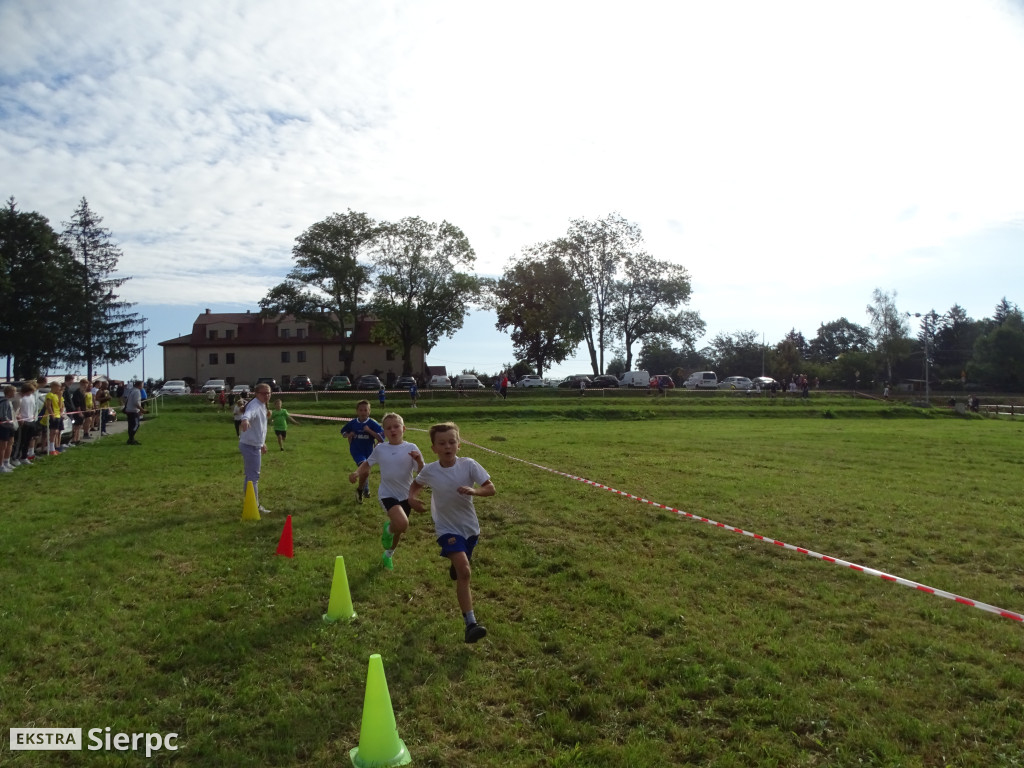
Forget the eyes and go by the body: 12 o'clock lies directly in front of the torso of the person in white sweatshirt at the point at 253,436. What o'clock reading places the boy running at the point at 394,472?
The boy running is roughly at 1 o'clock from the person in white sweatshirt.

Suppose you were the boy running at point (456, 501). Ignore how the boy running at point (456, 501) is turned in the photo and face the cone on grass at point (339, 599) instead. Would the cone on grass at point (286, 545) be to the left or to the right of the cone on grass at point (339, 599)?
right

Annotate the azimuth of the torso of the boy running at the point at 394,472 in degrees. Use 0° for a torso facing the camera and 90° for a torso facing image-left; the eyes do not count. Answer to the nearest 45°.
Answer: approximately 0°

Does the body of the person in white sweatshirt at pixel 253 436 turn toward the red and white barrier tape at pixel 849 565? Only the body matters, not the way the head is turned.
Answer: yes
